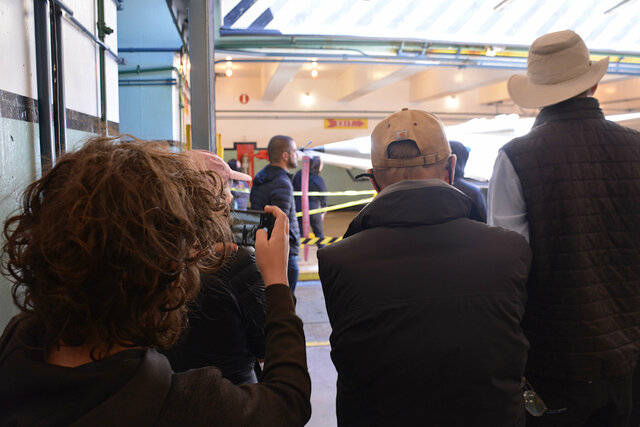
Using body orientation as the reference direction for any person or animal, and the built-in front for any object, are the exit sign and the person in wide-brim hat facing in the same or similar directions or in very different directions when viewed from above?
very different directions

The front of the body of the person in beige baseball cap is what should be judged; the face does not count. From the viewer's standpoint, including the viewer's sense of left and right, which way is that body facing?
facing away from the viewer

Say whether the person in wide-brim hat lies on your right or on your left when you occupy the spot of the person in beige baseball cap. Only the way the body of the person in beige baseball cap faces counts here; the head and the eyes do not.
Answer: on your right

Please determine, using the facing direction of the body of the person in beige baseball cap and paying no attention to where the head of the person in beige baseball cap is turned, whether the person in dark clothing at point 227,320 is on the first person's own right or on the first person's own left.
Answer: on the first person's own left

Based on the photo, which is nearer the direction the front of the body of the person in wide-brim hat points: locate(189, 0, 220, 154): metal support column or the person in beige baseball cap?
the metal support column

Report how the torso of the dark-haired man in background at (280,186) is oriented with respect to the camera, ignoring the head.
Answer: to the viewer's right

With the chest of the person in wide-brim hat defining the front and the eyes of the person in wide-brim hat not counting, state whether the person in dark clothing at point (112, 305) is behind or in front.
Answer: behind

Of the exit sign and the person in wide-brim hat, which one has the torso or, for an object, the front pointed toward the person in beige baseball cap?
the exit sign

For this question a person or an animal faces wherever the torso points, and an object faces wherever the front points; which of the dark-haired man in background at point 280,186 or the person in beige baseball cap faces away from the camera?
the person in beige baseball cap

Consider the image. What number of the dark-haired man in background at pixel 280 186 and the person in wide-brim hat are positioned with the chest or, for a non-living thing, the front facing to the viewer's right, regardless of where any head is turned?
1

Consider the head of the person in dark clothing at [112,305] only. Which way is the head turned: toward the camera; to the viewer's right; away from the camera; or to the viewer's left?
away from the camera

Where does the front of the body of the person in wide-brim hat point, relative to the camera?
away from the camera
